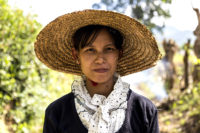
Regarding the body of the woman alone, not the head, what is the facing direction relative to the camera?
toward the camera

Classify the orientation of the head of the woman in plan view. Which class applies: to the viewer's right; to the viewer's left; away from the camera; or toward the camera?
toward the camera

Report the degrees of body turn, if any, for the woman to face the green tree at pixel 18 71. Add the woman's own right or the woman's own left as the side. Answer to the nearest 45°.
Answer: approximately 135° to the woman's own right
